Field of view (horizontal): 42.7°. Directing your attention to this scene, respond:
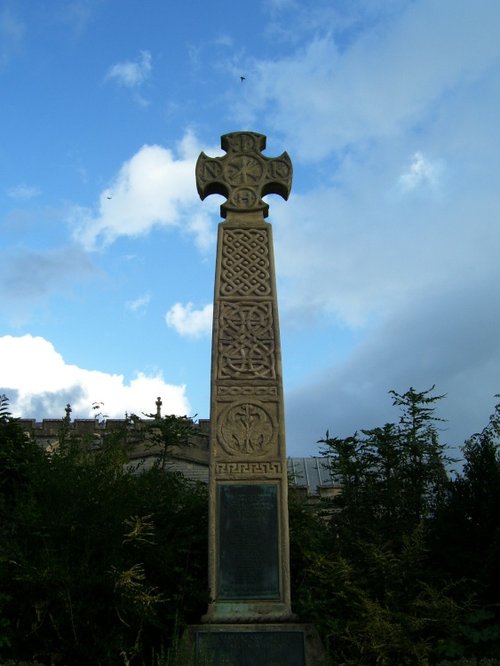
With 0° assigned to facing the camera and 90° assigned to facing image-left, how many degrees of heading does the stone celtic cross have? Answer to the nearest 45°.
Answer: approximately 0°
